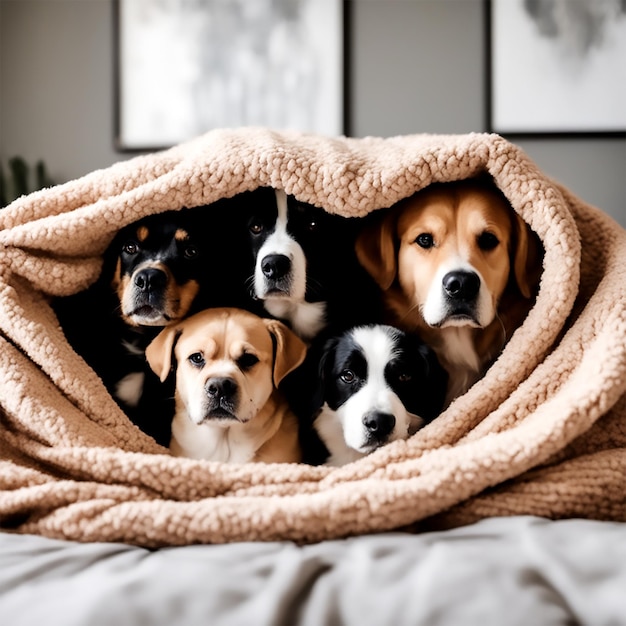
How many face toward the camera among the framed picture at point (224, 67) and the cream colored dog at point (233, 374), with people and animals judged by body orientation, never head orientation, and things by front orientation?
2

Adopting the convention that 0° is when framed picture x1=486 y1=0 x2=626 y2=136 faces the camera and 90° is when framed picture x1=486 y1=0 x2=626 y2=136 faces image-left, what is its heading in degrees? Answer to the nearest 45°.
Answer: approximately 0°

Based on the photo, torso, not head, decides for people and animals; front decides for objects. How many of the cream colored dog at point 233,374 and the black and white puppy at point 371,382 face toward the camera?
2

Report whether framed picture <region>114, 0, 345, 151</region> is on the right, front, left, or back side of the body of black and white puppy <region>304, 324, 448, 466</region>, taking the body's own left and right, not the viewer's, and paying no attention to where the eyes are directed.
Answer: back
